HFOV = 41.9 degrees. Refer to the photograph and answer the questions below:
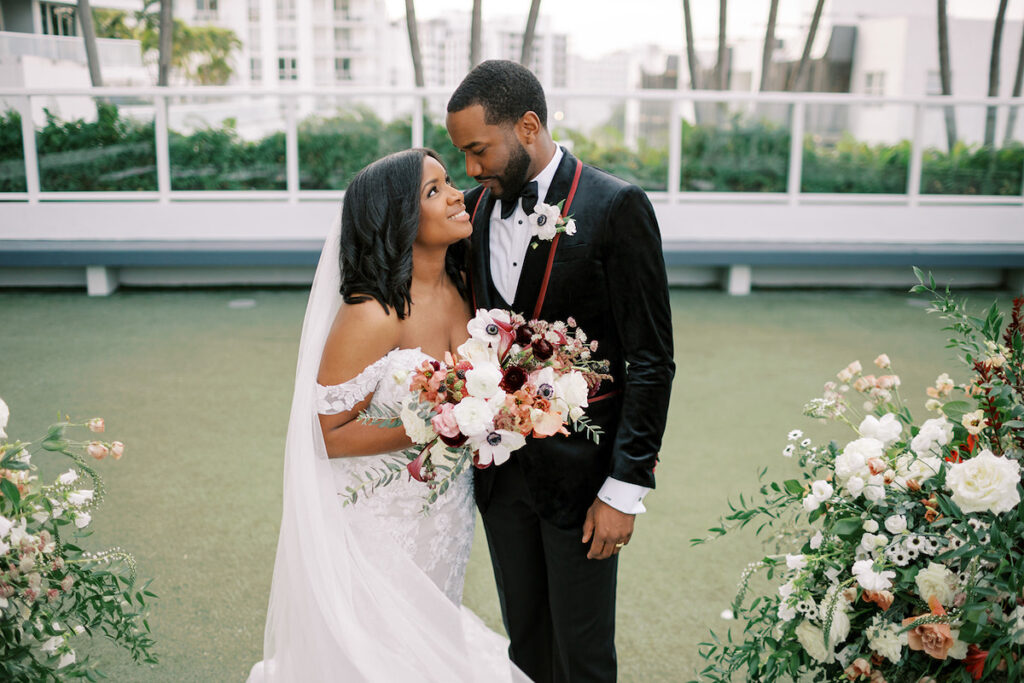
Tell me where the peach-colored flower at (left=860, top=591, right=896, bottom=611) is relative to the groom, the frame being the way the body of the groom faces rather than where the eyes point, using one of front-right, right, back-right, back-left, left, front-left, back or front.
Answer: left

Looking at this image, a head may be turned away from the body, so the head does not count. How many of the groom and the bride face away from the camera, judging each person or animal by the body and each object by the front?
0

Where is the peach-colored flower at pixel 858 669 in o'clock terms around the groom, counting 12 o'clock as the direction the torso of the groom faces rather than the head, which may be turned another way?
The peach-colored flower is roughly at 9 o'clock from the groom.

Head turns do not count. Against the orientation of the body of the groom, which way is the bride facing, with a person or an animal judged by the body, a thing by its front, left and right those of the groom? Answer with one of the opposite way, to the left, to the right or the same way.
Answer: to the left

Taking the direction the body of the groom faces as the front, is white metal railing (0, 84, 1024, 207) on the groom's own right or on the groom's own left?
on the groom's own right

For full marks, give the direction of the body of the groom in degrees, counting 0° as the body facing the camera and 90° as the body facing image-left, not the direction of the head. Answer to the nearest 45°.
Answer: approximately 45°

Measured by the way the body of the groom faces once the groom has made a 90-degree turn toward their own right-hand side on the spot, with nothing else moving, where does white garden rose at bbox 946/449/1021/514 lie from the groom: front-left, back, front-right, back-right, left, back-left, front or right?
back

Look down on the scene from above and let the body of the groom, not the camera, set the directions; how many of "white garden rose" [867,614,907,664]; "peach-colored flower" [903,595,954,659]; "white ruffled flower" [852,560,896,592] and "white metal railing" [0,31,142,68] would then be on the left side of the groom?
3

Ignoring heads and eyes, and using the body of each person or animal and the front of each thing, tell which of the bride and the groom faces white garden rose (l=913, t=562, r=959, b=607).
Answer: the bride

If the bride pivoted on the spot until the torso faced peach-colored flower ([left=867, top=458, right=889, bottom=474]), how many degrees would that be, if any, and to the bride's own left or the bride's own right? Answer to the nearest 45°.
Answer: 0° — they already face it

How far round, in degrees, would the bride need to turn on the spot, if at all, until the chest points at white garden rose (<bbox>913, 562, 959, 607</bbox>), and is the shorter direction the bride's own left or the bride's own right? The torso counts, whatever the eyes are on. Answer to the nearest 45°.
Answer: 0° — they already face it

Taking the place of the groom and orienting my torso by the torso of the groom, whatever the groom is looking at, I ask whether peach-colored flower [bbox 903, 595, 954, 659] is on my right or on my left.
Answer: on my left
